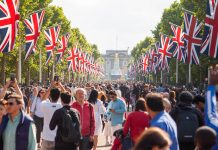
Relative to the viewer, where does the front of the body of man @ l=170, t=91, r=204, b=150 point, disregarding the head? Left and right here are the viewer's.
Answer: facing away from the viewer

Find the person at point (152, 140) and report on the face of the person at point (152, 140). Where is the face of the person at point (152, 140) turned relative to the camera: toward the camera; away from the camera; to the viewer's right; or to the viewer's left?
away from the camera

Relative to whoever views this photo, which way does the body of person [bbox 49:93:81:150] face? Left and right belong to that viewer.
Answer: facing away from the viewer

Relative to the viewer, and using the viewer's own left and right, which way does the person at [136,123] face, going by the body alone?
facing away from the viewer

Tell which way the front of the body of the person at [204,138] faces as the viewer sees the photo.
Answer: away from the camera
